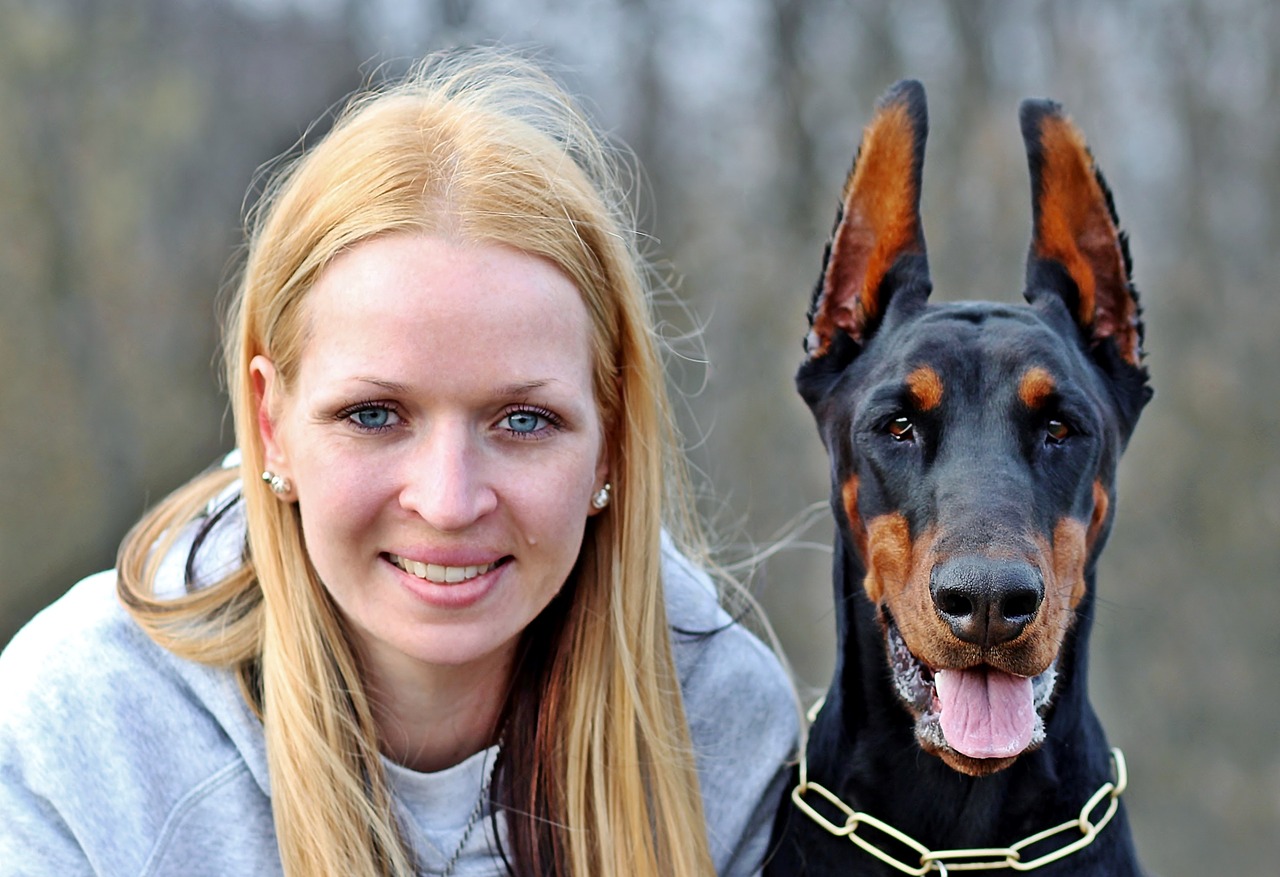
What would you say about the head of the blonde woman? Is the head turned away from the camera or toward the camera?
toward the camera

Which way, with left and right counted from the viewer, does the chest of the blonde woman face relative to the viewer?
facing the viewer

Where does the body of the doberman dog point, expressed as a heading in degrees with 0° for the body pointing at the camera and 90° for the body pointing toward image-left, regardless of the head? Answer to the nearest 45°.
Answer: approximately 0°

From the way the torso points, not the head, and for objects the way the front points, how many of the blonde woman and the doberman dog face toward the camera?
2

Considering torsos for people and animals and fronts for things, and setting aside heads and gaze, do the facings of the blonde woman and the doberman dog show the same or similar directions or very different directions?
same or similar directions

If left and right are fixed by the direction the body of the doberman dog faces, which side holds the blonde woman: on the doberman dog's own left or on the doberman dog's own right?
on the doberman dog's own right

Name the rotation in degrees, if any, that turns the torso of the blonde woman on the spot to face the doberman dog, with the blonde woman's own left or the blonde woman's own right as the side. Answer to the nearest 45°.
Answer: approximately 90° to the blonde woman's own left
